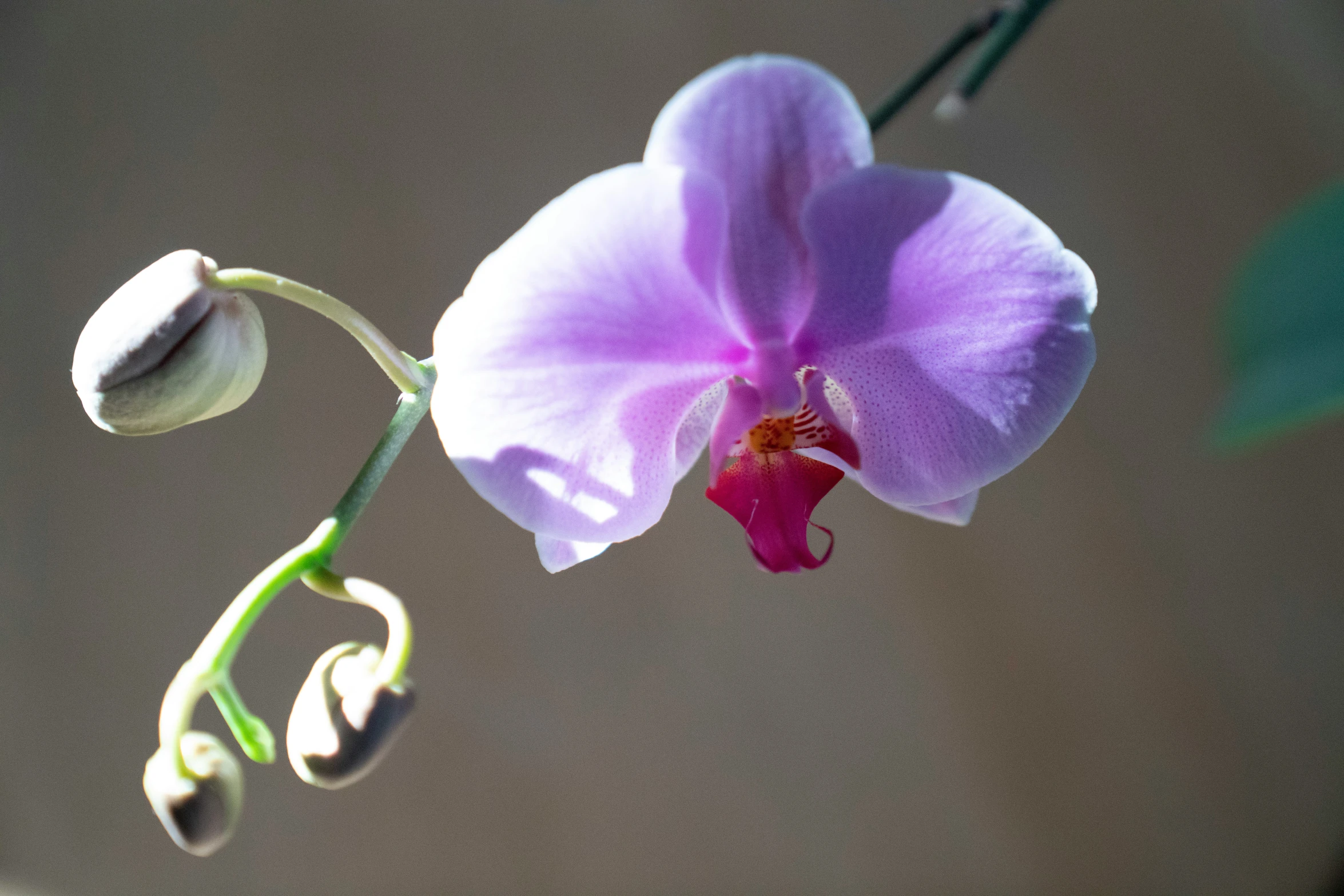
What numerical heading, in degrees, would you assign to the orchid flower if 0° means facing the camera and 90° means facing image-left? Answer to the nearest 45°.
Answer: approximately 0°
